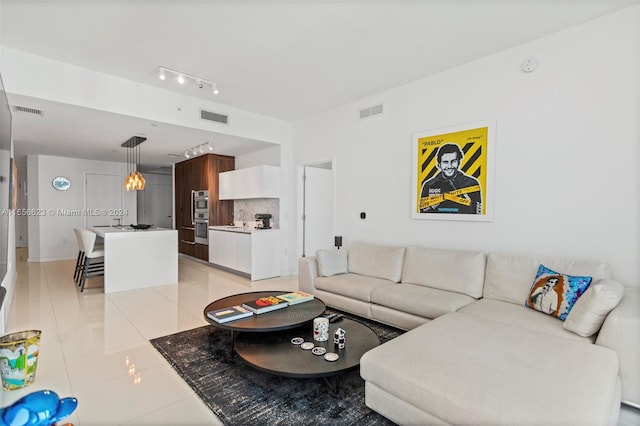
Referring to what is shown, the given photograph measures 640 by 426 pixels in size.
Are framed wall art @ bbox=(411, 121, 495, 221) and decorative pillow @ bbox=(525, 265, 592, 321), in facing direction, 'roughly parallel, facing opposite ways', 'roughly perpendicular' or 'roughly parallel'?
roughly parallel

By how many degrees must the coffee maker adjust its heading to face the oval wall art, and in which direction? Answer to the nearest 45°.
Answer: approximately 90° to its right

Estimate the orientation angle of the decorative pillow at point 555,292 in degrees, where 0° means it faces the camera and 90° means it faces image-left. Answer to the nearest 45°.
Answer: approximately 45°

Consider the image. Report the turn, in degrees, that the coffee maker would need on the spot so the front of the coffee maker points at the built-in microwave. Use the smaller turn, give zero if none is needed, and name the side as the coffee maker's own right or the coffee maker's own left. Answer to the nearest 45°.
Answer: approximately 90° to the coffee maker's own right

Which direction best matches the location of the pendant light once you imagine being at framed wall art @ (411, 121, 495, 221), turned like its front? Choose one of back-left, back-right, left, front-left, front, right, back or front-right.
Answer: front-right

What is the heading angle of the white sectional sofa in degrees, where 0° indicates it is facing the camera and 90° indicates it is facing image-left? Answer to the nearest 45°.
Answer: approximately 45°

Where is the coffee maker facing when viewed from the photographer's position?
facing the viewer and to the left of the viewer

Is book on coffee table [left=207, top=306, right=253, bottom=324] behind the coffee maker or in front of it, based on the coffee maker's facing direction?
in front

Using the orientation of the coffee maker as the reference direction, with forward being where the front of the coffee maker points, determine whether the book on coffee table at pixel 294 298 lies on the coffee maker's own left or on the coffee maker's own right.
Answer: on the coffee maker's own left

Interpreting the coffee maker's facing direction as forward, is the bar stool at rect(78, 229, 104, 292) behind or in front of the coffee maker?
in front

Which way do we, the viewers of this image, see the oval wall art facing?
facing the viewer

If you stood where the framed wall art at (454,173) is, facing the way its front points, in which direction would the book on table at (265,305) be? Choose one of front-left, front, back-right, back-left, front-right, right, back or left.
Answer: front

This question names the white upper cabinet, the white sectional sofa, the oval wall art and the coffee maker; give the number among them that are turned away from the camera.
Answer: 0

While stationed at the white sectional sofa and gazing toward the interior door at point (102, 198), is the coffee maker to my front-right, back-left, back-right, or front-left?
front-right

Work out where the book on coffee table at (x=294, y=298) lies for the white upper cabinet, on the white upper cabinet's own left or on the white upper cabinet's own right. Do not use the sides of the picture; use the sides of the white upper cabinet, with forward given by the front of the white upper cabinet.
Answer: on the white upper cabinet's own left

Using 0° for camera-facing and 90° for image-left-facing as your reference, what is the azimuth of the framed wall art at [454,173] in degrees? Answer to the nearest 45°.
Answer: approximately 45°
